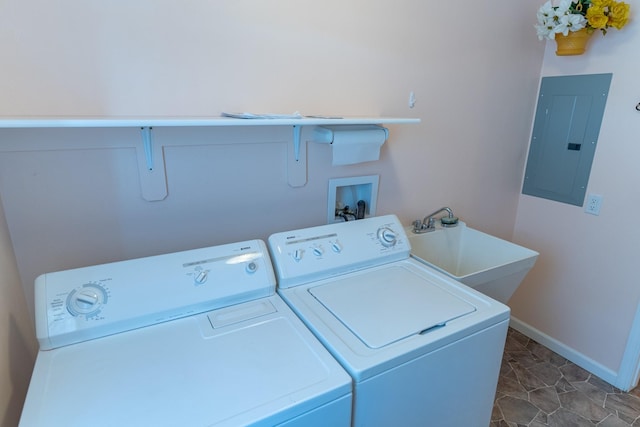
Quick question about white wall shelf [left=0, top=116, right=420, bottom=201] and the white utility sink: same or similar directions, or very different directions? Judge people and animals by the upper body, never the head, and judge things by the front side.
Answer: same or similar directions

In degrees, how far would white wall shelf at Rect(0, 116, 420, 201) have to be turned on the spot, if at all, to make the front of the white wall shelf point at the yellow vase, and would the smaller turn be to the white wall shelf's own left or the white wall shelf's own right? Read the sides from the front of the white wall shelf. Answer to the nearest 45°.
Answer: approximately 90° to the white wall shelf's own left

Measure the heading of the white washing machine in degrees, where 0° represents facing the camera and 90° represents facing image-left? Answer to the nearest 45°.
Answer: approximately 315°

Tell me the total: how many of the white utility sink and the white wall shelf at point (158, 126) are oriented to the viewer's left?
0

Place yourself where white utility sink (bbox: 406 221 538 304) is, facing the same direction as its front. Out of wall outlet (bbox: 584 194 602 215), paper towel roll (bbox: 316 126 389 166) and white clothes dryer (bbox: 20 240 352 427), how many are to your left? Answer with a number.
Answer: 1

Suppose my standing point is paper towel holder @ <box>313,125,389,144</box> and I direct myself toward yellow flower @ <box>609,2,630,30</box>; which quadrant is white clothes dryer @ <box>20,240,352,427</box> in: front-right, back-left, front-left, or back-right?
back-right

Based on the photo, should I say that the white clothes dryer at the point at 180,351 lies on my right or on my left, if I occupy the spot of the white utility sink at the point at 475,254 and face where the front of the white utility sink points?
on my right

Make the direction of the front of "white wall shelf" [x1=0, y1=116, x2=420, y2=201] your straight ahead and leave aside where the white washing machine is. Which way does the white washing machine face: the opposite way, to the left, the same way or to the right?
the same way

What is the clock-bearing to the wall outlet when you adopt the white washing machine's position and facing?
The wall outlet is roughly at 9 o'clock from the white washing machine.

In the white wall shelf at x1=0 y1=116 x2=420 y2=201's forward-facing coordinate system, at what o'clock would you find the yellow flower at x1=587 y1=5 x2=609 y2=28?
The yellow flower is roughly at 9 o'clock from the white wall shelf.

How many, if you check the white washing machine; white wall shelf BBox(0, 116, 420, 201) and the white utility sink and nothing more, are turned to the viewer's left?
0

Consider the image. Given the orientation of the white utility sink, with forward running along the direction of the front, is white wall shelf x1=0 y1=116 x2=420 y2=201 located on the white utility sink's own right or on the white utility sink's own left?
on the white utility sink's own right

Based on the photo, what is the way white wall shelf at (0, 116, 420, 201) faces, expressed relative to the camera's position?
facing the viewer

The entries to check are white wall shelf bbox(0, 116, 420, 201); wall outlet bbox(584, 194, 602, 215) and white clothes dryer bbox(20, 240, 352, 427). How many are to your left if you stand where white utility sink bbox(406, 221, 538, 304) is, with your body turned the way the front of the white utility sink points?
1

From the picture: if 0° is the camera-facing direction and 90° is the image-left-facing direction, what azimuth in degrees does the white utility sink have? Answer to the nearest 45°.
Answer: approximately 315°
